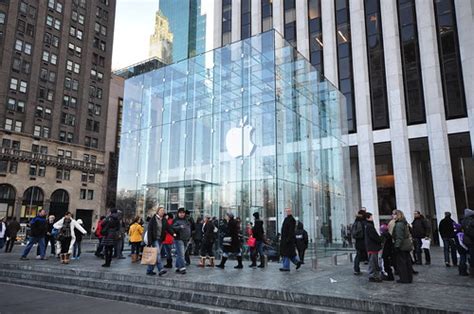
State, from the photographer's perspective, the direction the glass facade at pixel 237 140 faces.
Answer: facing the viewer and to the left of the viewer

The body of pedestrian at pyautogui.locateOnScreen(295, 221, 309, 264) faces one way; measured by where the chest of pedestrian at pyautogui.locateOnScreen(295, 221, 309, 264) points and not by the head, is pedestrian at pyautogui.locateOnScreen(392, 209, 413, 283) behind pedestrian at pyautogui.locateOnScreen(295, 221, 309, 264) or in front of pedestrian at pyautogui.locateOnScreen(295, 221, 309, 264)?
behind

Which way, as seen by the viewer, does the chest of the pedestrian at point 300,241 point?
away from the camera

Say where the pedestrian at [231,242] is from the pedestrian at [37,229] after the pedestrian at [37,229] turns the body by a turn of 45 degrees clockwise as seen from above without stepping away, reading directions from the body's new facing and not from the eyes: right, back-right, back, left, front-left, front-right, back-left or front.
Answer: front

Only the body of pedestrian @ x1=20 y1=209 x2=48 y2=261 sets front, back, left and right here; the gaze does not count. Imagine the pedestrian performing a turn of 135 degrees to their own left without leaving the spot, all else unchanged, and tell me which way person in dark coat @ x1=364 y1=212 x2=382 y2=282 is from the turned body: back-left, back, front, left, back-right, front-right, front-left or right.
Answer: back

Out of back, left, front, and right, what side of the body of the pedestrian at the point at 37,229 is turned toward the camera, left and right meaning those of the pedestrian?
right
